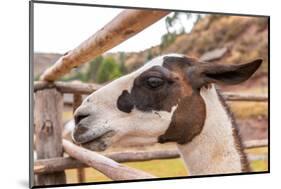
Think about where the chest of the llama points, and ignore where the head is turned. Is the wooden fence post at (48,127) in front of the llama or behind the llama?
in front
